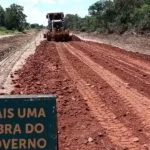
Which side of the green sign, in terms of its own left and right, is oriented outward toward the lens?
front
